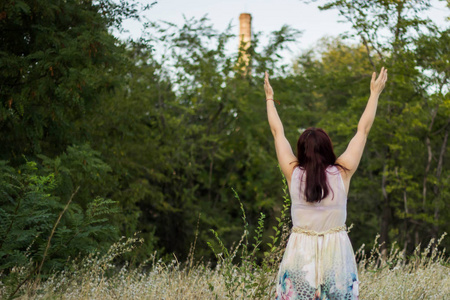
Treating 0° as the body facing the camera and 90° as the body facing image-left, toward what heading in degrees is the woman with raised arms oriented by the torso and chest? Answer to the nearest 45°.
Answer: approximately 180°

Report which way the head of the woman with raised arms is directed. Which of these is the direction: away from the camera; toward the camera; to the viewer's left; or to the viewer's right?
away from the camera
